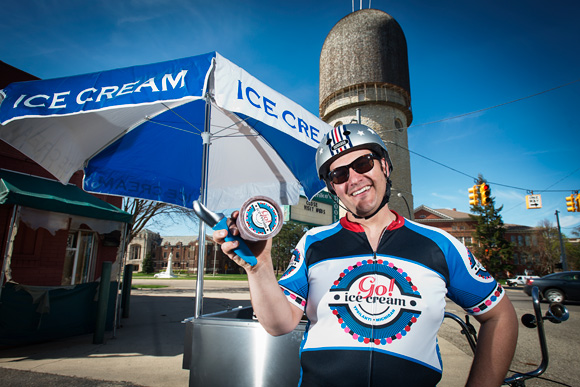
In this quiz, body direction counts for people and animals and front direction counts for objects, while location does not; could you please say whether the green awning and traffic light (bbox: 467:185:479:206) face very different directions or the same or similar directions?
very different directions

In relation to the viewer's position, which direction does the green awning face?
facing the viewer and to the right of the viewer

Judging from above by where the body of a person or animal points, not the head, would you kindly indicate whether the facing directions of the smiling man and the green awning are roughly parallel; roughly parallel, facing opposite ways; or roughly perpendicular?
roughly perpendicular

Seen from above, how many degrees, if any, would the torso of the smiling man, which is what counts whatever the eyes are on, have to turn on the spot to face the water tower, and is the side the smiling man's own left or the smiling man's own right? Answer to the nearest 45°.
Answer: approximately 180°

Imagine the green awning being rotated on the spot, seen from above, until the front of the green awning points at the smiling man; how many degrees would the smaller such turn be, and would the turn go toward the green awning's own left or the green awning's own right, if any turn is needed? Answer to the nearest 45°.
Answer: approximately 45° to the green awning's own right

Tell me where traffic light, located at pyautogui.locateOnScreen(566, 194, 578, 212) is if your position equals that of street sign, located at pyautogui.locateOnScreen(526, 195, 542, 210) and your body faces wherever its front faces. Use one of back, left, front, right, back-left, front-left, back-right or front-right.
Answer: left

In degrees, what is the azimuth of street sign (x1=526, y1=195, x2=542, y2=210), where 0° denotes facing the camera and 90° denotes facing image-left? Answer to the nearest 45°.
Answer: approximately 0°

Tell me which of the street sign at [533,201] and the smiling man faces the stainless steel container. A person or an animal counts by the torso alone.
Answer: the street sign
